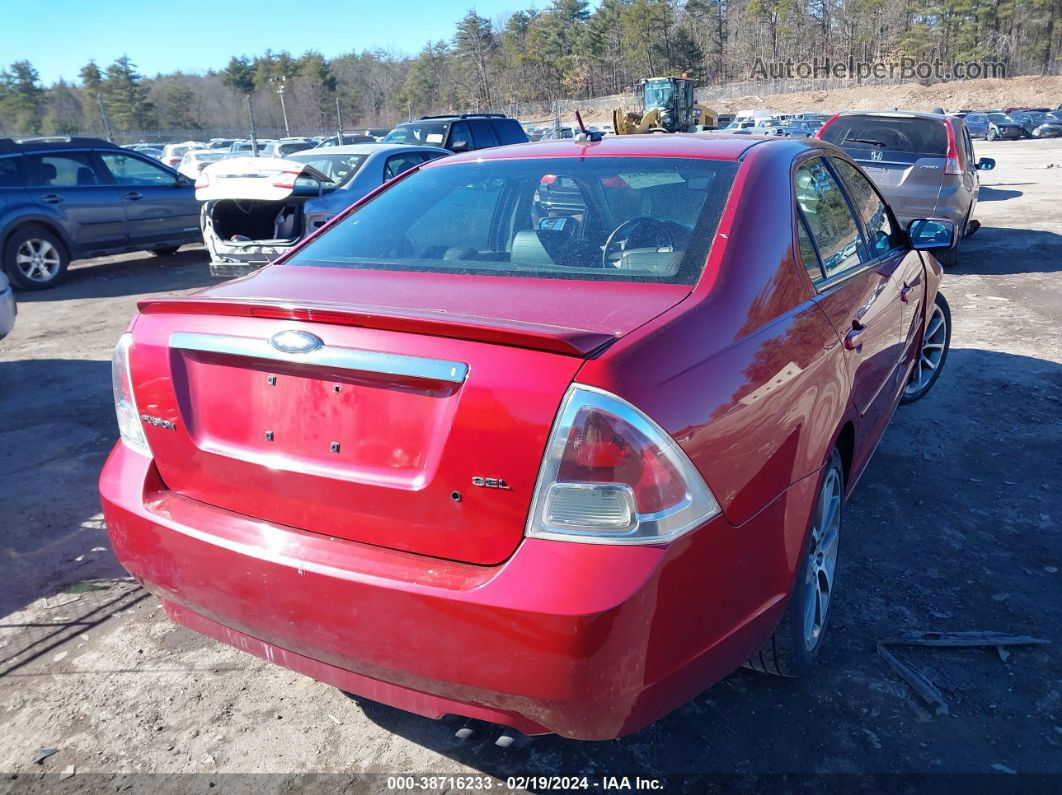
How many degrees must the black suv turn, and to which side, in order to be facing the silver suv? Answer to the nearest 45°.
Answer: approximately 90° to its left

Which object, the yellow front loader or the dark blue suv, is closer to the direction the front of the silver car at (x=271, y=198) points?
the yellow front loader

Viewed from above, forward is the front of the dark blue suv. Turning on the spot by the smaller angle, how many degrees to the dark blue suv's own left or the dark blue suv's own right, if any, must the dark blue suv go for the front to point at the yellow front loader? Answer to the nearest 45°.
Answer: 0° — it already faces it

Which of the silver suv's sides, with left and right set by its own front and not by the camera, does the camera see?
back

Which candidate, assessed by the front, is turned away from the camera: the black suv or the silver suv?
the silver suv

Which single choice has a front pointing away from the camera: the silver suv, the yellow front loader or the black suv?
the silver suv

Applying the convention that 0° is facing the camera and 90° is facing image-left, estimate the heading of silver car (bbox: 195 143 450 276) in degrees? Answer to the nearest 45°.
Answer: approximately 225°

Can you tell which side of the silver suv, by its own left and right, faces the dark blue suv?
left

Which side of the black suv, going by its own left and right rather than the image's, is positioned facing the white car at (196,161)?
right

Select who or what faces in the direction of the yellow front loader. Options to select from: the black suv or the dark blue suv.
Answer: the dark blue suv

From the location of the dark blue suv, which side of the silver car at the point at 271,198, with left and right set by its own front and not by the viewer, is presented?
left

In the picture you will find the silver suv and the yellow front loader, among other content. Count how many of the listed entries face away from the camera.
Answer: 1

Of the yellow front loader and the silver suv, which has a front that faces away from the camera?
the silver suv
